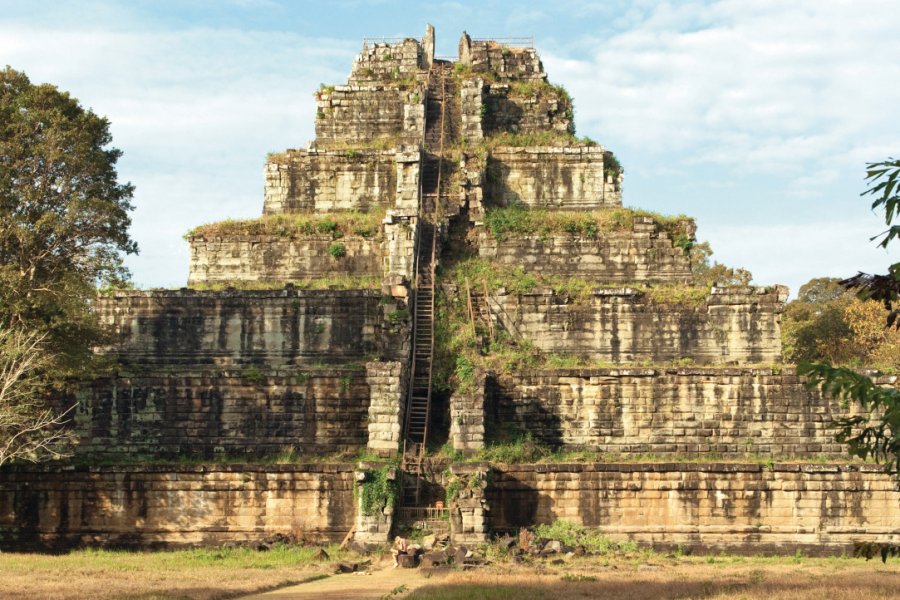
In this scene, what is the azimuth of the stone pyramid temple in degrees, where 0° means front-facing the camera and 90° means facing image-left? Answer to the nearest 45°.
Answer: approximately 0°

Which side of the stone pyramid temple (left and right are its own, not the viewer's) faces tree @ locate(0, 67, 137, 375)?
right

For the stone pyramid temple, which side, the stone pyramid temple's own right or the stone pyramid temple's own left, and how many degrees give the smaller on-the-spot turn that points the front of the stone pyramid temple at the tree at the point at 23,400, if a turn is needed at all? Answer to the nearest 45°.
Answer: approximately 90° to the stone pyramid temple's own right
